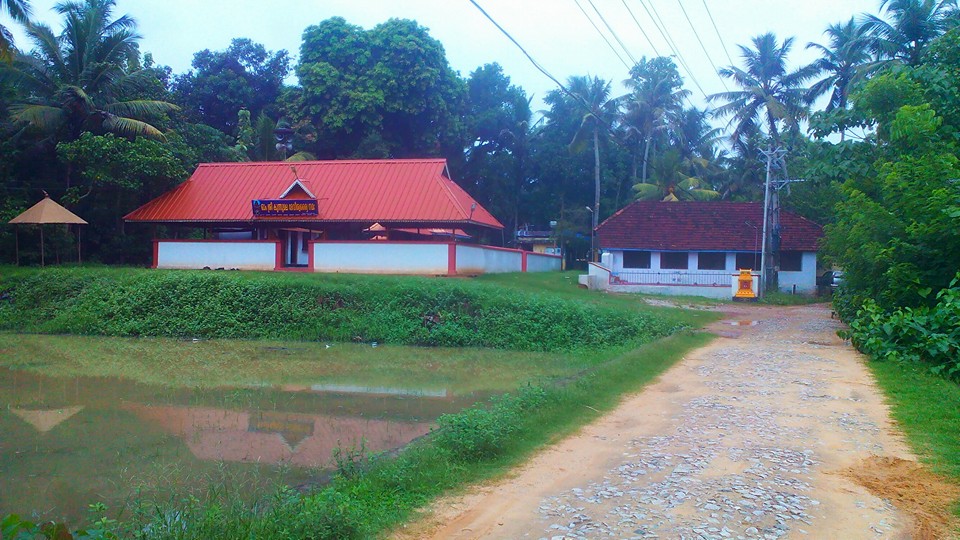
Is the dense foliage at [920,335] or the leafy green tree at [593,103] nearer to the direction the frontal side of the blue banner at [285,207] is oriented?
the dense foliage

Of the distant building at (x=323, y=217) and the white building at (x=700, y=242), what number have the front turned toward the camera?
2

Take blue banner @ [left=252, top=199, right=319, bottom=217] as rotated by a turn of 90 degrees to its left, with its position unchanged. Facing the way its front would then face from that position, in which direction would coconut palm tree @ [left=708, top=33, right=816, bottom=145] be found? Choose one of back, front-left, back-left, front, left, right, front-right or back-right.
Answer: front

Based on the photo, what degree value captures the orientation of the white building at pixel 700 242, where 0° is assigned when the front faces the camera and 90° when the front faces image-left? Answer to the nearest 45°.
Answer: approximately 0°

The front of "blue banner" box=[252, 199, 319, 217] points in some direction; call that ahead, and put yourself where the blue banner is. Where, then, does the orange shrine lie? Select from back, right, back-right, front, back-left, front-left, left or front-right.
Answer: left

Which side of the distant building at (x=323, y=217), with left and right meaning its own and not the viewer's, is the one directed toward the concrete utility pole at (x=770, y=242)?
left

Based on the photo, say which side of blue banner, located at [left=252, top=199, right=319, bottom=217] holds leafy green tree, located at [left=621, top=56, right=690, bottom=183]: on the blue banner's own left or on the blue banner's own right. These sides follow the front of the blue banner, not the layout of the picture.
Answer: on the blue banner's own left

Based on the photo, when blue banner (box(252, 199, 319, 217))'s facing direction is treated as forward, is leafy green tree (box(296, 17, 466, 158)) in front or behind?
behind

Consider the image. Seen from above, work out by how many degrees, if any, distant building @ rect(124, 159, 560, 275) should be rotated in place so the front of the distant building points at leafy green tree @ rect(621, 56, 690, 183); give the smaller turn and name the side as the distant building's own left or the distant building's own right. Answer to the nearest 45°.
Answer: approximately 135° to the distant building's own left

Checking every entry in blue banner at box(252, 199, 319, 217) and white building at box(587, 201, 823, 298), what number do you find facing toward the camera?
2

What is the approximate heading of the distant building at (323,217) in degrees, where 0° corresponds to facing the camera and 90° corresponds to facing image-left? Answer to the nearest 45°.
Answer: approximately 0°

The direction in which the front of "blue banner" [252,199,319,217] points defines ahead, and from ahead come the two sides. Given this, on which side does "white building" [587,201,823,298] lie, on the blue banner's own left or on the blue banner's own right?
on the blue banner's own left

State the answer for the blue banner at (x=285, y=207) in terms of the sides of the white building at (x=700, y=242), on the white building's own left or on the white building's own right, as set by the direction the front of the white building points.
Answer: on the white building's own right
